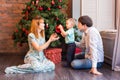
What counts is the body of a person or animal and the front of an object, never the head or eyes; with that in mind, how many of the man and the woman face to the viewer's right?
1

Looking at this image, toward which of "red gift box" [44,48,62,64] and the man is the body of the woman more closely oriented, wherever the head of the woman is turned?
the man

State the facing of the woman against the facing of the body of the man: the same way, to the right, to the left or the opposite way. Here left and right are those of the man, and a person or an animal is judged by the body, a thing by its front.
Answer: the opposite way

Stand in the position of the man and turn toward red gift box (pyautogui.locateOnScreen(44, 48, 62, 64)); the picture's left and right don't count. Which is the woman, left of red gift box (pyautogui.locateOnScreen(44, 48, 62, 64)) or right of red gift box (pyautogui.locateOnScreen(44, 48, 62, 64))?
left

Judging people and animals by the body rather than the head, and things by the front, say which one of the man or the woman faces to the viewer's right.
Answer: the woman

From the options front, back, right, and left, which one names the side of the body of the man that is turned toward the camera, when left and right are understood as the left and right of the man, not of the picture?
left

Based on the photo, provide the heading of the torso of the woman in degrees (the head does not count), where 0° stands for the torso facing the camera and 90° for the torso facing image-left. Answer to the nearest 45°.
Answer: approximately 270°

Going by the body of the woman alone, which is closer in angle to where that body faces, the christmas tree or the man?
the man

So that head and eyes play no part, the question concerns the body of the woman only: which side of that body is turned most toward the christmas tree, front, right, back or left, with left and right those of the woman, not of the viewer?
left

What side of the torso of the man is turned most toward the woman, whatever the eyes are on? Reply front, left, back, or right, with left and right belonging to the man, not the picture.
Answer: front

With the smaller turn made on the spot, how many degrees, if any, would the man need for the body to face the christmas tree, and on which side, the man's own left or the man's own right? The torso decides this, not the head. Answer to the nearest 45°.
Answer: approximately 45° to the man's own right

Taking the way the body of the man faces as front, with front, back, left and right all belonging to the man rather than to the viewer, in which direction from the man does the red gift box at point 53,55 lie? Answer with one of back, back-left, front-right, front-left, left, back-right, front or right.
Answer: front-right
